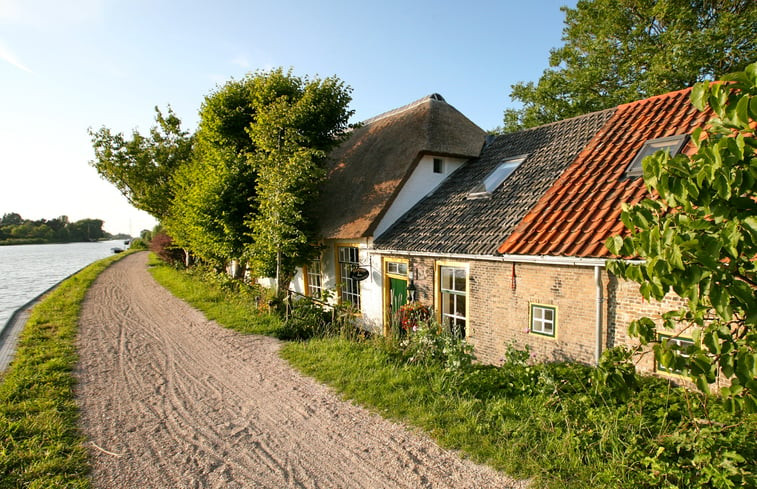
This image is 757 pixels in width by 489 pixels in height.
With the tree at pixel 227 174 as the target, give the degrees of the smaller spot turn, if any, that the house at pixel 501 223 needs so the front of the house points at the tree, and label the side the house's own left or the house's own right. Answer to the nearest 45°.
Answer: approximately 45° to the house's own right

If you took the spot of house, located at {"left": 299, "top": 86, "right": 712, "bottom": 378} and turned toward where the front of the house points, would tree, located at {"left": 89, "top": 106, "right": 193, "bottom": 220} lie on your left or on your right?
on your right

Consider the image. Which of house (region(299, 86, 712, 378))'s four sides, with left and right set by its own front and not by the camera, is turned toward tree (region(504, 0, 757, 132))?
back

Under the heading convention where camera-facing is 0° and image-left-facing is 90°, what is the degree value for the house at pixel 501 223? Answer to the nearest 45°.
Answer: approximately 45°
